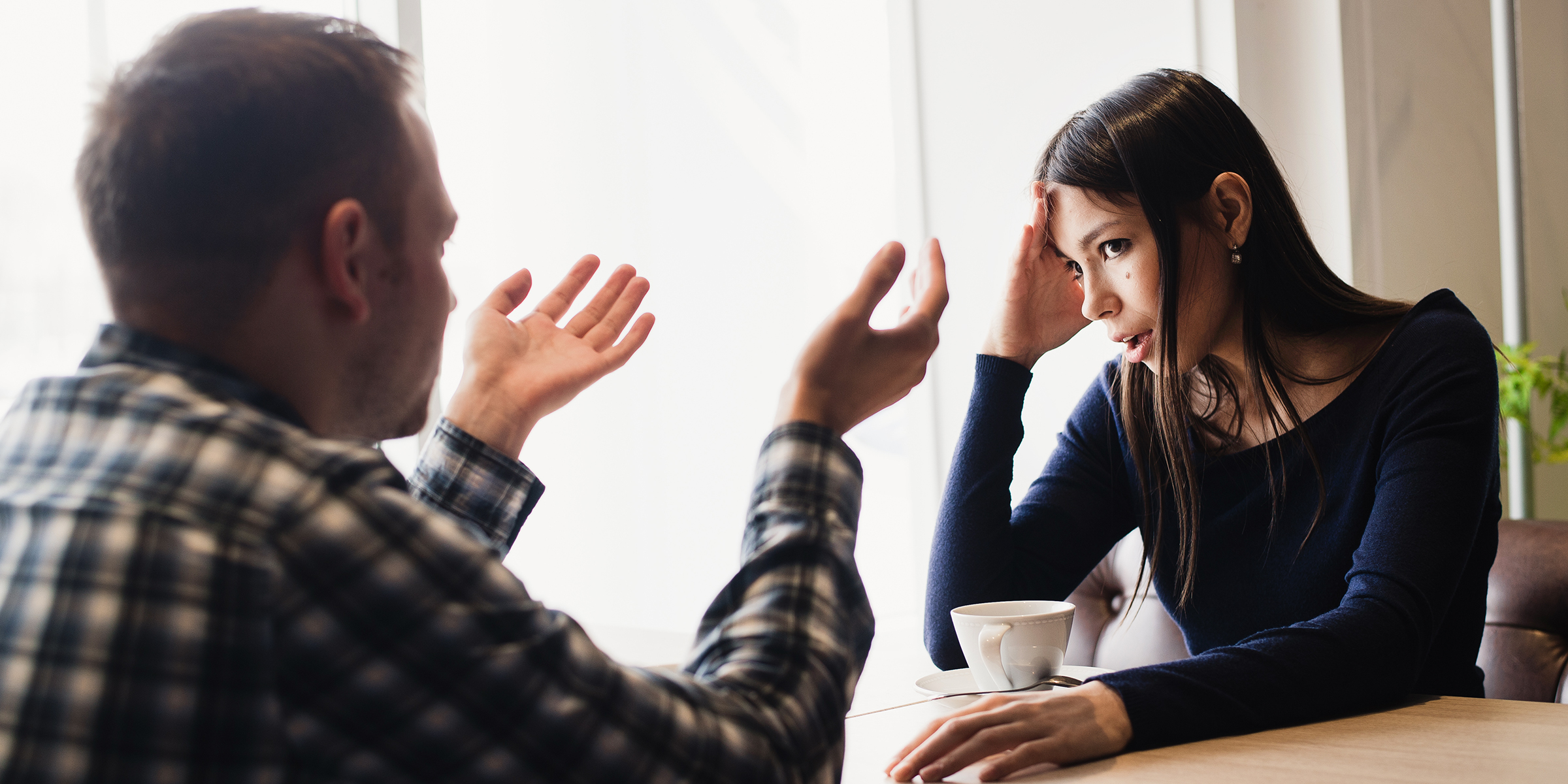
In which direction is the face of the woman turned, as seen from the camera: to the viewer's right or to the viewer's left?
to the viewer's left

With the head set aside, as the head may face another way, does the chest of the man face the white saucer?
yes

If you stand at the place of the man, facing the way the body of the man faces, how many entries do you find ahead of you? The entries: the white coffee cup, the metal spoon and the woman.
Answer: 3

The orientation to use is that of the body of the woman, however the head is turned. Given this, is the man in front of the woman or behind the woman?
in front

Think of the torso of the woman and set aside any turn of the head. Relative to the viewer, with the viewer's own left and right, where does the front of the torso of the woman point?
facing the viewer and to the left of the viewer

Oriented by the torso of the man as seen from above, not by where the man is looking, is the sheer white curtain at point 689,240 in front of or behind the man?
in front

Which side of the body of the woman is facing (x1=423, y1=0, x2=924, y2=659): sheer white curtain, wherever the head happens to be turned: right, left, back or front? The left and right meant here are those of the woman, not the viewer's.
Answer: right

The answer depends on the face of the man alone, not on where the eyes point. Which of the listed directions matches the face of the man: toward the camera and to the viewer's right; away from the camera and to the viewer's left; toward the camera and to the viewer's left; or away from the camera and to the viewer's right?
away from the camera and to the viewer's right

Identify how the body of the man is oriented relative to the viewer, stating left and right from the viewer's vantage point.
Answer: facing away from the viewer and to the right of the viewer
